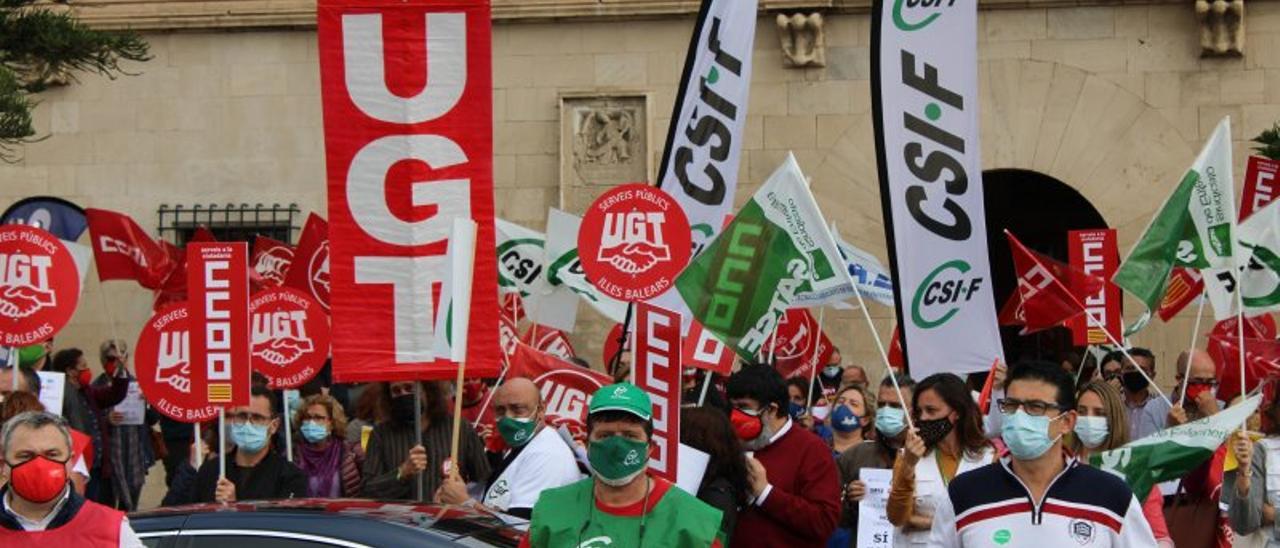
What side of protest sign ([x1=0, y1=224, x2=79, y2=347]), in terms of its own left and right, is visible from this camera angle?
front

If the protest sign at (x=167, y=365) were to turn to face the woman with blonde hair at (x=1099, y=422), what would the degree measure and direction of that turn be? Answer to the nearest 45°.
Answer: approximately 45° to its left

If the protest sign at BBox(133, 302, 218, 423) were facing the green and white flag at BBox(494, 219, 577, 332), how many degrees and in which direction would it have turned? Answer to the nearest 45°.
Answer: approximately 135° to its left

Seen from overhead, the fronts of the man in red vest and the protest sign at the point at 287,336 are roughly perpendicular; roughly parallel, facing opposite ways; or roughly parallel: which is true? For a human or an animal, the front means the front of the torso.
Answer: roughly parallel

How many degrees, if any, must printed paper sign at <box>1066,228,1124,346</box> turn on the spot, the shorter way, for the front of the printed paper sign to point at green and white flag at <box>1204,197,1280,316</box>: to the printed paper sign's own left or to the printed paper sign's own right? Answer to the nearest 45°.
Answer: approximately 45° to the printed paper sign's own left

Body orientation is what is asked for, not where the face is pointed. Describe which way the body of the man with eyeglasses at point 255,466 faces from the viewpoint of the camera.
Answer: toward the camera

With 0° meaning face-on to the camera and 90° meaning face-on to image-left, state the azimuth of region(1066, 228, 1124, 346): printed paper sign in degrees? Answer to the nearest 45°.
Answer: approximately 0°

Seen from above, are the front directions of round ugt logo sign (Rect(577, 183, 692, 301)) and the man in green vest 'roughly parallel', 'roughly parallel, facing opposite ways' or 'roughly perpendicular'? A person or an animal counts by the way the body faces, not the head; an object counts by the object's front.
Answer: roughly parallel

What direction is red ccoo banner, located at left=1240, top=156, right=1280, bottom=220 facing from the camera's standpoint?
toward the camera

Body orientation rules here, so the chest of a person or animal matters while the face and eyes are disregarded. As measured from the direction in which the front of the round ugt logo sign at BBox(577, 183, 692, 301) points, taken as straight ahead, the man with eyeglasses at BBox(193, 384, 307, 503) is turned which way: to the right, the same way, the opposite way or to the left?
the same way

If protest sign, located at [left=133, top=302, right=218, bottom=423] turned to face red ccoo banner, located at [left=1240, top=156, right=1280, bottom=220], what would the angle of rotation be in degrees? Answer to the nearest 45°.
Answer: approximately 90° to its left

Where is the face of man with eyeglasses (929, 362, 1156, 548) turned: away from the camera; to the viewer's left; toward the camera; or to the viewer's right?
toward the camera

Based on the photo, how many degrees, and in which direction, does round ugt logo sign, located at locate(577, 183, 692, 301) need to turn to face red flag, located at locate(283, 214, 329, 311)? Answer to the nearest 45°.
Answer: approximately 135° to its right

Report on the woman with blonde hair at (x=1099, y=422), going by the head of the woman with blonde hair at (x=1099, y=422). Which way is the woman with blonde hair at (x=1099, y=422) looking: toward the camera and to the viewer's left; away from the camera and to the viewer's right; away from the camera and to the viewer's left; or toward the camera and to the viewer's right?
toward the camera and to the viewer's left

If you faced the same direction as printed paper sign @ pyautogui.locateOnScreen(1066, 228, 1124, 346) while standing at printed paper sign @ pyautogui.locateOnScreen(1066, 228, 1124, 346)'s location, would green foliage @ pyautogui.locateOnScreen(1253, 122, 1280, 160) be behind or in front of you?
behind

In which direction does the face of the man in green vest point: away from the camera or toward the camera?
toward the camera

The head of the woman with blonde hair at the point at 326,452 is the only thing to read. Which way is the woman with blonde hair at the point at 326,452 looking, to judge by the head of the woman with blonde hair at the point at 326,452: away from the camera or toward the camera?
toward the camera
